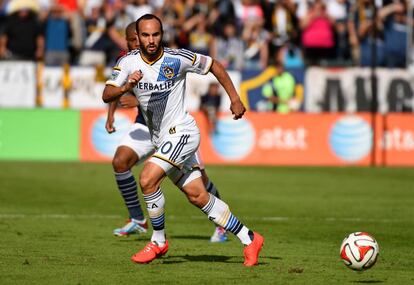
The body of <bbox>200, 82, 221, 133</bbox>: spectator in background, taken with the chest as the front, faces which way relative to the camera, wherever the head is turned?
toward the camera

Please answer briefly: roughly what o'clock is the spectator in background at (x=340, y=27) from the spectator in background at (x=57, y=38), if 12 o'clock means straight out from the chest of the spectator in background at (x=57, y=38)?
the spectator in background at (x=340, y=27) is roughly at 9 o'clock from the spectator in background at (x=57, y=38).

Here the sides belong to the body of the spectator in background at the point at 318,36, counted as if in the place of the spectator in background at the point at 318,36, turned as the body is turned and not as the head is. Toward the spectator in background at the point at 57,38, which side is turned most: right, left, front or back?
right

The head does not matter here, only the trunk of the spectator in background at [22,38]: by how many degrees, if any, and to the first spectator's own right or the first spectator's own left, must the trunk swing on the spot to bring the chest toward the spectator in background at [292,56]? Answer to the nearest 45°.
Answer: approximately 90° to the first spectator's own left

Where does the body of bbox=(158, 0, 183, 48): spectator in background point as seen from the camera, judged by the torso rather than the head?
toward the camera

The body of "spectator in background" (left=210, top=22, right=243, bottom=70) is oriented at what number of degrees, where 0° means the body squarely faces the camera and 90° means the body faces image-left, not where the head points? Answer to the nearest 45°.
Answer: approximately 0°

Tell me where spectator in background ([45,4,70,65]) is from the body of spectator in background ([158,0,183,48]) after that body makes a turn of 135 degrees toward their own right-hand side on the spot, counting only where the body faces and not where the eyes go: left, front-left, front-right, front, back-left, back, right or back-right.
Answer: front-left

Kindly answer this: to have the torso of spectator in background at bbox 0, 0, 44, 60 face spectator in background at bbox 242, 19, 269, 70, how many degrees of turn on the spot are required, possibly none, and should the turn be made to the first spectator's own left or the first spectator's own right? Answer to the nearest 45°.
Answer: approximately 90° to the first spectator's own left

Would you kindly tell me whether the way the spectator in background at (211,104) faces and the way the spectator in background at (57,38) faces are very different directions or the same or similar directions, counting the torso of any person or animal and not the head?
same or similar directions
